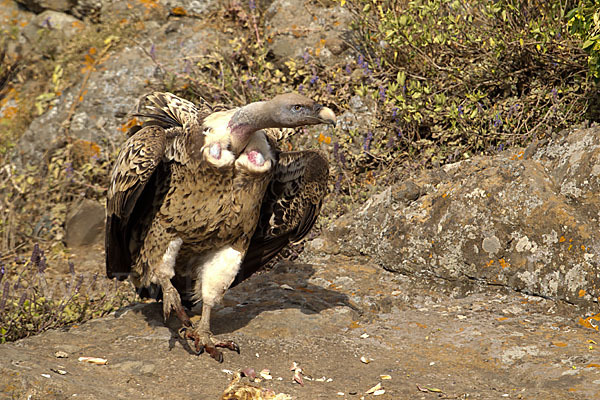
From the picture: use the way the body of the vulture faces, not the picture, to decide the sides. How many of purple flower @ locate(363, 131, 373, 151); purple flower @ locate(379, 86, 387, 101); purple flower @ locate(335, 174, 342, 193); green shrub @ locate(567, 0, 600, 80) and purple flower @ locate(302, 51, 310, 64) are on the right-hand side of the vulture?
0

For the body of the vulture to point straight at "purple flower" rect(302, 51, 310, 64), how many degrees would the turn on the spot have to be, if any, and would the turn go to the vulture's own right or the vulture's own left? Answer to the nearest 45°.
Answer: approximately 135° to the vulture's own left

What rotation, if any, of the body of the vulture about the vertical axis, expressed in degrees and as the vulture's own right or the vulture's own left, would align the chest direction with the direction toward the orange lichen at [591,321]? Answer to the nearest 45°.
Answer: approximately 45° to the vulture's own left

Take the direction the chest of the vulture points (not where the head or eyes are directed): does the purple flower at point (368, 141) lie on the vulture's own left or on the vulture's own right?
on the vulture's own left

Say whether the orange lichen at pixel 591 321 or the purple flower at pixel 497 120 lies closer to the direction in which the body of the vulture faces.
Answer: the orange lichen

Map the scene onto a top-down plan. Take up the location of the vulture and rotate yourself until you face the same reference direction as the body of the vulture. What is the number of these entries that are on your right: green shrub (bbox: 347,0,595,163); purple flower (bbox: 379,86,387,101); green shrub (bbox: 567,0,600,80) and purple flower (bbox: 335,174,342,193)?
0

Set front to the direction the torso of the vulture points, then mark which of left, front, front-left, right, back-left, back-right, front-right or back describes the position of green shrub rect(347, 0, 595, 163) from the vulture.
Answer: left

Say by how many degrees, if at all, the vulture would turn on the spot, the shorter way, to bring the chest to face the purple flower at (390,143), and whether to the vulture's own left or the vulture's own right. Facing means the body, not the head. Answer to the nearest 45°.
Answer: approximately 90° to the vulture's own left

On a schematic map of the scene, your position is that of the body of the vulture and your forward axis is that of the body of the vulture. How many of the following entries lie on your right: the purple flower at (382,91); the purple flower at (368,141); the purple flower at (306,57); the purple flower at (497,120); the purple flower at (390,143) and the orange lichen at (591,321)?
0

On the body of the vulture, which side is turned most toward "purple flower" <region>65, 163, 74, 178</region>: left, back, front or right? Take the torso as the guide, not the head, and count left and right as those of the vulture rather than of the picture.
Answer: back

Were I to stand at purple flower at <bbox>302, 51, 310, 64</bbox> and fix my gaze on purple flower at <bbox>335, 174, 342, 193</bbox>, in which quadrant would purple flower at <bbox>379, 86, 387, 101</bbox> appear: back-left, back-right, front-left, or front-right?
front-left

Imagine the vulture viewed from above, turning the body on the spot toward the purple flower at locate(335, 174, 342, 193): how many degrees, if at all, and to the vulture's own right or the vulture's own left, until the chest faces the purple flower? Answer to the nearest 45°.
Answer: approximately 90° to the vulture's own left

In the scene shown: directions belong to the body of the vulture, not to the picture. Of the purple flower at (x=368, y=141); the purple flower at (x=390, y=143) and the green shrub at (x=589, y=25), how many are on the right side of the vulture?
0

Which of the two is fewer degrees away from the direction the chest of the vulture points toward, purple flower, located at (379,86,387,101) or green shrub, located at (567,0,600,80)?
the green shrub

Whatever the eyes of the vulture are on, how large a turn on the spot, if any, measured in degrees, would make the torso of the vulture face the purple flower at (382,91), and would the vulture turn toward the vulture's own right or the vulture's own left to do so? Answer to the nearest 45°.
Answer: approximately 90° to the vulture's own left

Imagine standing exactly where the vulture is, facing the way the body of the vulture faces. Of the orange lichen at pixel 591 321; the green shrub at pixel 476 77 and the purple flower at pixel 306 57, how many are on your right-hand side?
0
